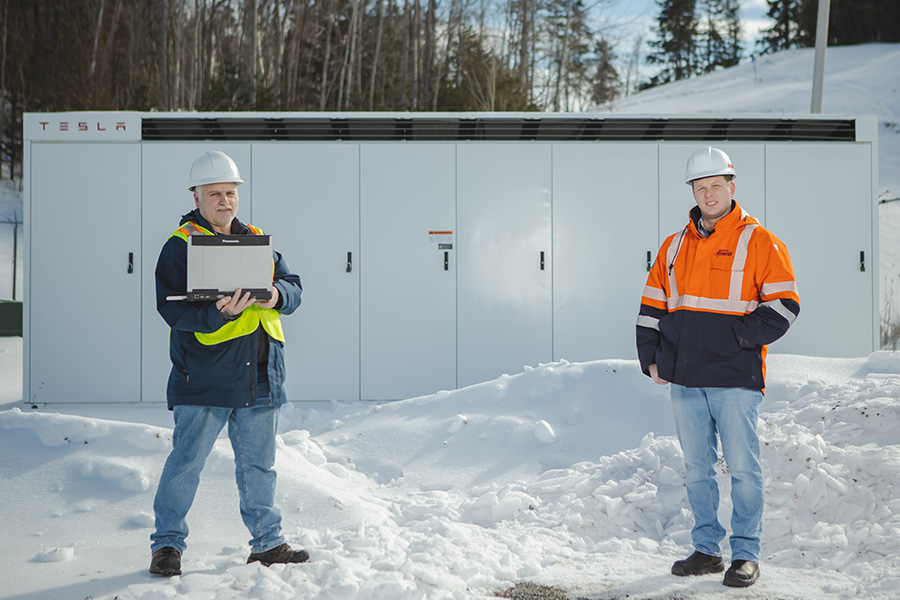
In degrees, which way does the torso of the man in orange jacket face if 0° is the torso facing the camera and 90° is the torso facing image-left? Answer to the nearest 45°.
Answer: approximately 45°

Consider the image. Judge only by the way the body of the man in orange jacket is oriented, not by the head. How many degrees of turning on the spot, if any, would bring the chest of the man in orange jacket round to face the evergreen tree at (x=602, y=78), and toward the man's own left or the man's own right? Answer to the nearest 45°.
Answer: approximately 135° to the man's own right

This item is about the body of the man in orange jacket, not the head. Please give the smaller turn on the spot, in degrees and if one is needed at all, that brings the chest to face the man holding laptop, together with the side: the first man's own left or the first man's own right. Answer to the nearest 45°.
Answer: approximately 45° to the first man's own right

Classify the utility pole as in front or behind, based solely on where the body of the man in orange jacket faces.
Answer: behind

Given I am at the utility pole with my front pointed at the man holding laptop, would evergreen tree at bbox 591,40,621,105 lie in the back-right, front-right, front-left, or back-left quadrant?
back-right

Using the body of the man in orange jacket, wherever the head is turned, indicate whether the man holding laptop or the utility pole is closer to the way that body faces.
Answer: the man holding laptop

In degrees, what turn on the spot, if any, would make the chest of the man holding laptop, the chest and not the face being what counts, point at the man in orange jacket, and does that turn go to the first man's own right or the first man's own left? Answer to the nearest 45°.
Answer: approximately 45° to the first man's own left

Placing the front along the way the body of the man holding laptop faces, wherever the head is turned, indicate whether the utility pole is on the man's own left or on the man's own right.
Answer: on the man's own left

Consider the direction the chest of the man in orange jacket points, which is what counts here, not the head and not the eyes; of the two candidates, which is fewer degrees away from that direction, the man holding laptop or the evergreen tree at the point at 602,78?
the man holding laptop
